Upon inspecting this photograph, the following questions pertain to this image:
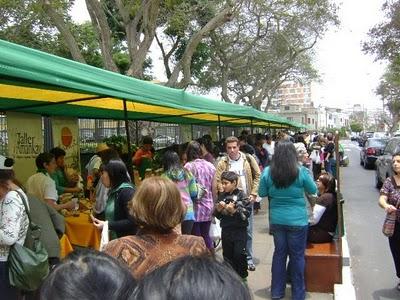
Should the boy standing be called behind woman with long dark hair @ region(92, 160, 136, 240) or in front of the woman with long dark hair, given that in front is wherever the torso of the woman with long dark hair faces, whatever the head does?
behind

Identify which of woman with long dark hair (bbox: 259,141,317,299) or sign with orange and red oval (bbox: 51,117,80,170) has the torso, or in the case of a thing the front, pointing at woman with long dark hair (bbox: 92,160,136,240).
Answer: the sign with orange and red oval

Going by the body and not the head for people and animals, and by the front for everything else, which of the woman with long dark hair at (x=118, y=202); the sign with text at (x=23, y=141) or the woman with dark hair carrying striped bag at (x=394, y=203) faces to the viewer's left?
the woman with long dark hair at (x=118, y=202)

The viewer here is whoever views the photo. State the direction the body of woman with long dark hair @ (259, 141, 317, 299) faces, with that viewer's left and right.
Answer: facing away from the viewer

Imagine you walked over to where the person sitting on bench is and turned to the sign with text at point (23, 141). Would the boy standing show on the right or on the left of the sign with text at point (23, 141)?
left

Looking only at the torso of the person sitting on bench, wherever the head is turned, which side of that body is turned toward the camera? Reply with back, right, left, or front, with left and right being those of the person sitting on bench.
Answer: left

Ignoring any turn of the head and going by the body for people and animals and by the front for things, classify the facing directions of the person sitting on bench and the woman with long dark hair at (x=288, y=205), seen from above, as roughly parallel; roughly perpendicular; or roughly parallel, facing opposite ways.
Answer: roughly perpendicular

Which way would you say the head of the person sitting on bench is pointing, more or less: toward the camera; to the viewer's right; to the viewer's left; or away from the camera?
to the viewer's left

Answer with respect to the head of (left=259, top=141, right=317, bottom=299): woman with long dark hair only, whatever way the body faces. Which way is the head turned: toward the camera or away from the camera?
away from the camera

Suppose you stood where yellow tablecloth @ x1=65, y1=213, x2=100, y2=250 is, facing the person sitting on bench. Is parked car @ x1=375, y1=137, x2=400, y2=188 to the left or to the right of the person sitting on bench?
left

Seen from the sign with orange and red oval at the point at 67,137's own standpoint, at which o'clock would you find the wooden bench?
The wooden bench is roughly at 11 o'clock from the sign with orange and red oval.
